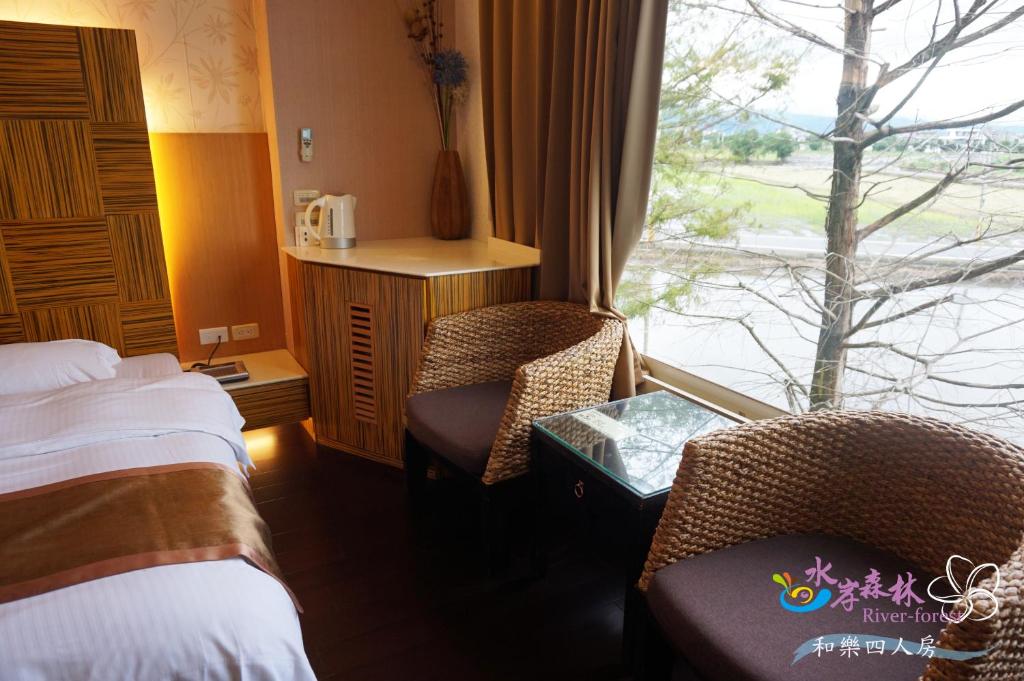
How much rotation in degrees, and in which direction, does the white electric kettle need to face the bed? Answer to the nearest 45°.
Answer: approximately 90° to its right

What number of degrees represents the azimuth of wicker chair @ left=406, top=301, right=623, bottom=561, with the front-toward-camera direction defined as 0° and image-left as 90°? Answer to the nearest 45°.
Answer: approximately 45°

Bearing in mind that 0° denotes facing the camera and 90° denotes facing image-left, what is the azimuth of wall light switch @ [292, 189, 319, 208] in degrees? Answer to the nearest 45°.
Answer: approximately 0°

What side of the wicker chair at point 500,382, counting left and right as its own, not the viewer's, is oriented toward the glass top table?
left

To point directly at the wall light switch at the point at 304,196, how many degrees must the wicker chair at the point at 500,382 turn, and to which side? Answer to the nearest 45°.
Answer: approximately 90° to its right

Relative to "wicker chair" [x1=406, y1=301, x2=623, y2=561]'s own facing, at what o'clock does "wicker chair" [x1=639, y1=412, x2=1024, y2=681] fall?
"wicker chair" [x1=639, y1=412, x2=1024, y2=681] is roughly at 9 o'clock from "wicker chair" [x1=406, y1=301, x2=623, y2=561].

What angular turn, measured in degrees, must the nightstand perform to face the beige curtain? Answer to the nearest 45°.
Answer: approximately 45° to its left

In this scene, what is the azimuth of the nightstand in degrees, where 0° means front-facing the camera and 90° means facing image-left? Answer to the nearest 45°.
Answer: approximately 0°

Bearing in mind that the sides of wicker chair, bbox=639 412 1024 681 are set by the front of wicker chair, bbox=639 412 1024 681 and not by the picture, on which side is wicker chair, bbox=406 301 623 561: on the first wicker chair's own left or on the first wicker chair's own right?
on the first wicker chair's own right
